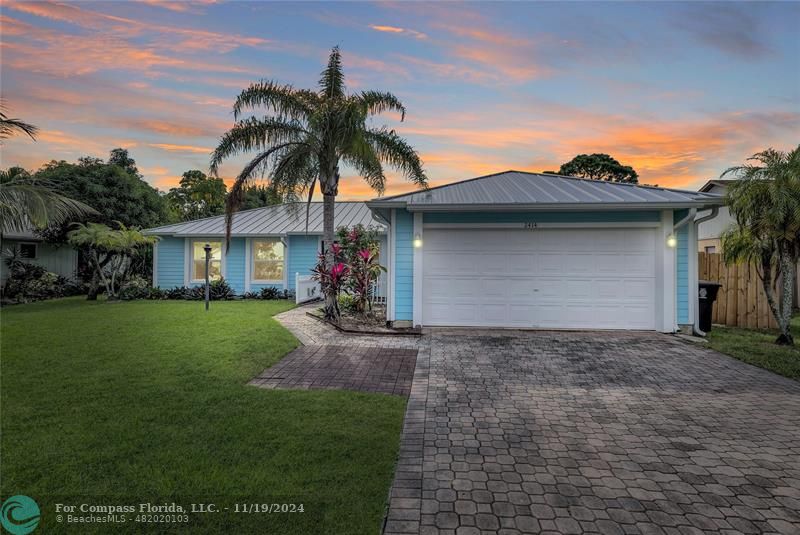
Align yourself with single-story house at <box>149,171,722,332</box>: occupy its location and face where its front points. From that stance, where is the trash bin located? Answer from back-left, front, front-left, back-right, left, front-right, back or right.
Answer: left

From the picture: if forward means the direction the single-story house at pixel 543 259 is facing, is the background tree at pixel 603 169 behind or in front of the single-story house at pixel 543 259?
behind

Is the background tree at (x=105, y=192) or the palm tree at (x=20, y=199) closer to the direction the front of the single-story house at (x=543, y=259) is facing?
the palm tree

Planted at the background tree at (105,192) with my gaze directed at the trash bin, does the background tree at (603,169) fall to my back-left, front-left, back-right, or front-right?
front-left

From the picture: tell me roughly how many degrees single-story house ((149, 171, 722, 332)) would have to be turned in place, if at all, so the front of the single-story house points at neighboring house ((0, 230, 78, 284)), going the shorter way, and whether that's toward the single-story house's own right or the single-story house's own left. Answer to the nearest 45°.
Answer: approximately 90° to the single-story house's own right

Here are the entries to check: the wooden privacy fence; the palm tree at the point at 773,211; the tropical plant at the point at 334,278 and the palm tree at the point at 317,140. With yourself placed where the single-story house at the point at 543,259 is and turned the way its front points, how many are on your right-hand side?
2

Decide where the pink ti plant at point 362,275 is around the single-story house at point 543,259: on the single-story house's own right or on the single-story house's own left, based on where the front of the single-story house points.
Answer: on the single-story house's own right

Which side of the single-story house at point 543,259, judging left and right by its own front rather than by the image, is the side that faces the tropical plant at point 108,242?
right

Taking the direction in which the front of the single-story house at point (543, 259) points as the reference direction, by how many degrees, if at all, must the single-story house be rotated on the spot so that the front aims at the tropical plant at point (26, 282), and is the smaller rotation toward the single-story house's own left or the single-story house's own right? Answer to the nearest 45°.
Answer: approximately 90° to the single-story house's own right

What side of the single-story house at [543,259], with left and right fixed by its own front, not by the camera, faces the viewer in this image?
front

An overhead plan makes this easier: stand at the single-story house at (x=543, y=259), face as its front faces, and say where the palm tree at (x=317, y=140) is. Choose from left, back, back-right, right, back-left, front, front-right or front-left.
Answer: right

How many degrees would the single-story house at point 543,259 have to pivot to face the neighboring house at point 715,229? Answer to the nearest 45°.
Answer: approximately 135° to its left

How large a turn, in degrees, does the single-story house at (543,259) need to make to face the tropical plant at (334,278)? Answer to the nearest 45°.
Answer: approximately 90° to its right

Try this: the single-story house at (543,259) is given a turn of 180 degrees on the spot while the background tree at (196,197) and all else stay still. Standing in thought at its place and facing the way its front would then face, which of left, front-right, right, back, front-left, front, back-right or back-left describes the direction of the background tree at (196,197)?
front-left

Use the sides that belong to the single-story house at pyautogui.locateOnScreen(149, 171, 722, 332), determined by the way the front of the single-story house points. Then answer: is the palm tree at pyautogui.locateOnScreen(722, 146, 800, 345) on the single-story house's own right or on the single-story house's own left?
on the single-story house's own left
